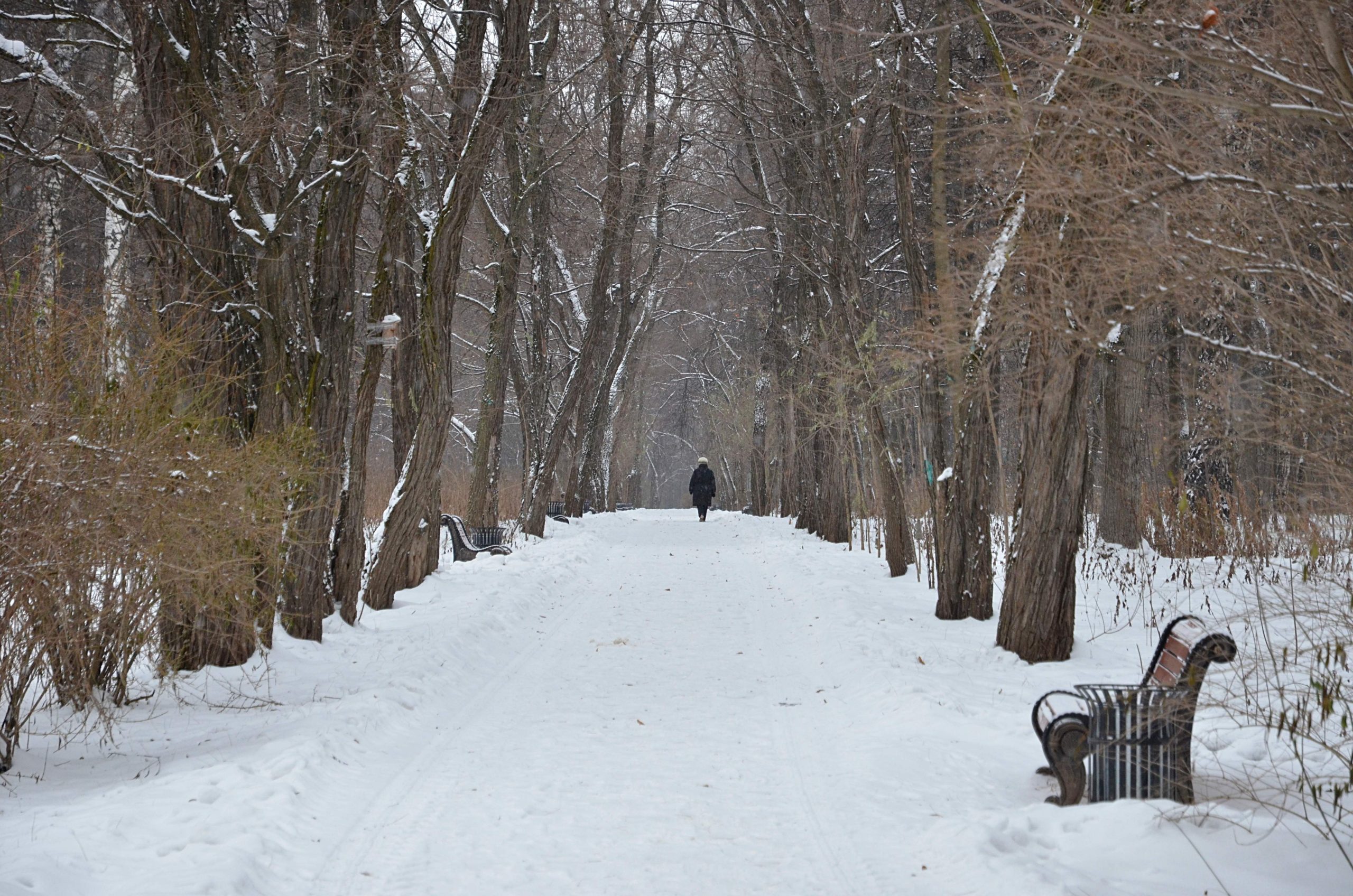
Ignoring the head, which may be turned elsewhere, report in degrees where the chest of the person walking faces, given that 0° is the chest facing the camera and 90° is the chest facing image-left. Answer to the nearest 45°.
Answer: approximately 180°

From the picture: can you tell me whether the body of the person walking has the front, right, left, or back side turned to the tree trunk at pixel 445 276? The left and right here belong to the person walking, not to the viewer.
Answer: back

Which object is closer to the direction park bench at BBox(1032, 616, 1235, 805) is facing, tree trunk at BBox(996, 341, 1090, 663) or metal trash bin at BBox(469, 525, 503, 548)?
the metal trash bin

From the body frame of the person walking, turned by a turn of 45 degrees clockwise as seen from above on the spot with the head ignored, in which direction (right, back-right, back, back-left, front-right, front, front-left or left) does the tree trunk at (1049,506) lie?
back-right

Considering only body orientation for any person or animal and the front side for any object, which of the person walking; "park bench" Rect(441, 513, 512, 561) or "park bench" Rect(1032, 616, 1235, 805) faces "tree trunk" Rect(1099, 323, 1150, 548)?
"park bench" Rect(441, 513, 512, 561)

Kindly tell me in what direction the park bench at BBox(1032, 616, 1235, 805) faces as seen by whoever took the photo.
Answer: facing to the left of the viewer

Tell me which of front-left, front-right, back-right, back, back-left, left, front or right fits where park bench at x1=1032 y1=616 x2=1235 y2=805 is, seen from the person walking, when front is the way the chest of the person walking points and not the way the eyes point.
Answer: back

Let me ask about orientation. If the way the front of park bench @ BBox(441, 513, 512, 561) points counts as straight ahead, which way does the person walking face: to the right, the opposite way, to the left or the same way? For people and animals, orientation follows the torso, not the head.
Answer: to the left

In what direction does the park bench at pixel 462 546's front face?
to the viewer's right

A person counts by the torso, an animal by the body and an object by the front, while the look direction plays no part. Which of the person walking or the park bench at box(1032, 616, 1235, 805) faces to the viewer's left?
the park bench

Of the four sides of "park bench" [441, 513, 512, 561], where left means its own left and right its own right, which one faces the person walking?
left
